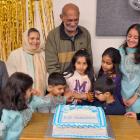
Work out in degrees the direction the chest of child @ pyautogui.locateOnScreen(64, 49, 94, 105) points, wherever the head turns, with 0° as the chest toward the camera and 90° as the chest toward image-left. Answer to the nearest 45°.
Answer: approximately 0°

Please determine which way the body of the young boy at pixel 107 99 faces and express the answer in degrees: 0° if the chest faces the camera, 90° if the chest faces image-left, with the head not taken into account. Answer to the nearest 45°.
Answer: approximately 90°

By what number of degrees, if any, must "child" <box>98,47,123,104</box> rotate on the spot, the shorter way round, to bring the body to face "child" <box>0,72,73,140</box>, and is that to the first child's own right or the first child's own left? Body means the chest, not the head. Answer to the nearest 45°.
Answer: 0° — they already face them

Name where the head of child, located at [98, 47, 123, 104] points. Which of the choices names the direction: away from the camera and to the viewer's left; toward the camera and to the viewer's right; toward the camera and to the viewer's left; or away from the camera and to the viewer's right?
toward the camera and to the viewer's left

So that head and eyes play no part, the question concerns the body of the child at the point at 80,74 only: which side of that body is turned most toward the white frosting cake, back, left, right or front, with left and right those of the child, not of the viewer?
front
